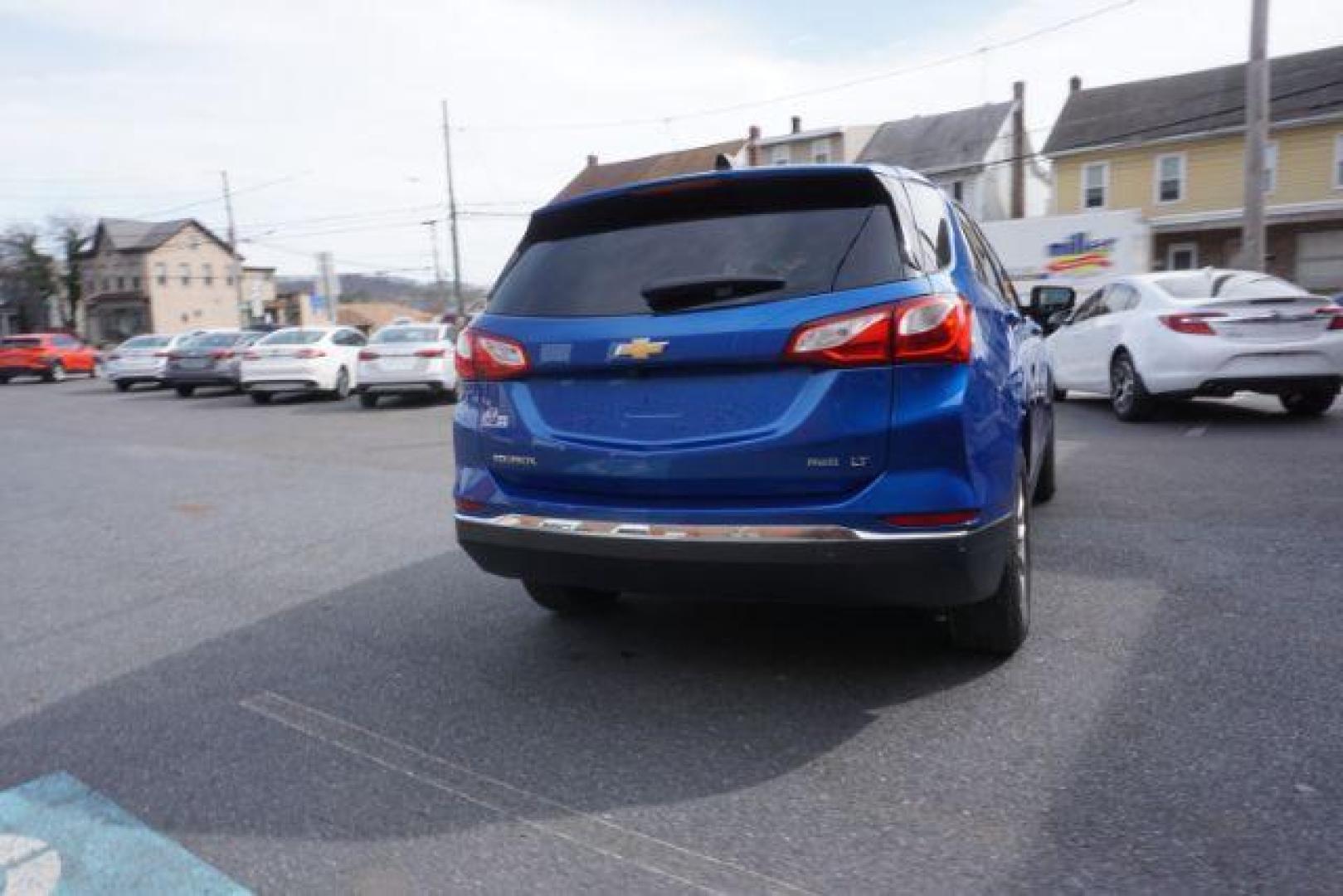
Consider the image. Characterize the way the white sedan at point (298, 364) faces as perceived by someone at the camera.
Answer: facing away from the viewer and to the right of the viewer

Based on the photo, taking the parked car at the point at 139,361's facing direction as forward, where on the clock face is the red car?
The red car is roughly at 10 o'clock from the parked car.

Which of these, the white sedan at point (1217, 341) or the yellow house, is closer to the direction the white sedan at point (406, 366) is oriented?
the yellow house

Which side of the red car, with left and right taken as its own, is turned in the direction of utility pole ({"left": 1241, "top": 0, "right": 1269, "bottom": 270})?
right

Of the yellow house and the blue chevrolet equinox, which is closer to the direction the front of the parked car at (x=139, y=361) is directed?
the yellow house

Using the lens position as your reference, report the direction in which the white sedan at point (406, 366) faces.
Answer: facing away from the viewer

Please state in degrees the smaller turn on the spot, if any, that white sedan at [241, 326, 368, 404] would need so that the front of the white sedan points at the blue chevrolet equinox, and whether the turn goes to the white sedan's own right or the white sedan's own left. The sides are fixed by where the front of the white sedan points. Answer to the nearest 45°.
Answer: approximately 135° to the white sedan's own right

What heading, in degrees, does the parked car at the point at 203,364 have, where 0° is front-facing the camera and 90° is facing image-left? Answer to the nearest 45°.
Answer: approximately 225°

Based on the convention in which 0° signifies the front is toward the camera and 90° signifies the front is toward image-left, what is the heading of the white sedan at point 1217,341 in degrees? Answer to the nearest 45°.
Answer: approximately 135°

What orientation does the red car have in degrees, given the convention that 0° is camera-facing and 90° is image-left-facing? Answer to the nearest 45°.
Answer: approximately 225°

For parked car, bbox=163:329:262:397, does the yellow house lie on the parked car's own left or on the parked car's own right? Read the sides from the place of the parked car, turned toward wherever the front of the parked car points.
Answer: on the parked car's own right

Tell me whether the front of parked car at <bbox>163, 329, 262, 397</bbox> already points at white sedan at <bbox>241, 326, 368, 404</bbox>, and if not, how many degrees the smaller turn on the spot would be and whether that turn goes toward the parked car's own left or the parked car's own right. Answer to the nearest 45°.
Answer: approximately 135° to the parked car's own right
